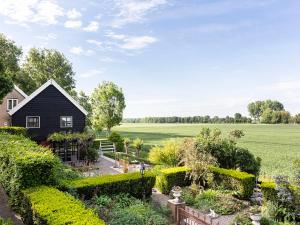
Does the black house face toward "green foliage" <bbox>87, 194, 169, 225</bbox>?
yes

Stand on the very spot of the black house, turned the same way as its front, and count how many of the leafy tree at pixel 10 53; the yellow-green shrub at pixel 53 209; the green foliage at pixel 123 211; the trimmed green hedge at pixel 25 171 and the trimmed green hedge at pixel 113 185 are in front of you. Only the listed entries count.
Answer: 4

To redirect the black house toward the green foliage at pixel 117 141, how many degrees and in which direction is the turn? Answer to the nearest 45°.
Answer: approximately 135° to its left

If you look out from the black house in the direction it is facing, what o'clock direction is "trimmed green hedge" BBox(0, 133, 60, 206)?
The trimmed green hedge is roughly at 12 o'clock from the black house.

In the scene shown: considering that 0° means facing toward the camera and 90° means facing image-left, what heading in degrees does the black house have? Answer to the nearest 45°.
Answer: approximately 0°

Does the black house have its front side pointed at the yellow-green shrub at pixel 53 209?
yes

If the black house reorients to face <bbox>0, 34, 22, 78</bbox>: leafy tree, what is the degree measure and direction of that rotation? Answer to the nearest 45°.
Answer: approximately 180°

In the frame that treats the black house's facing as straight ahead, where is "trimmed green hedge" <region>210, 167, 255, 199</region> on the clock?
The trimmed green hedge is roughly at 11 o'clock from the black house.
